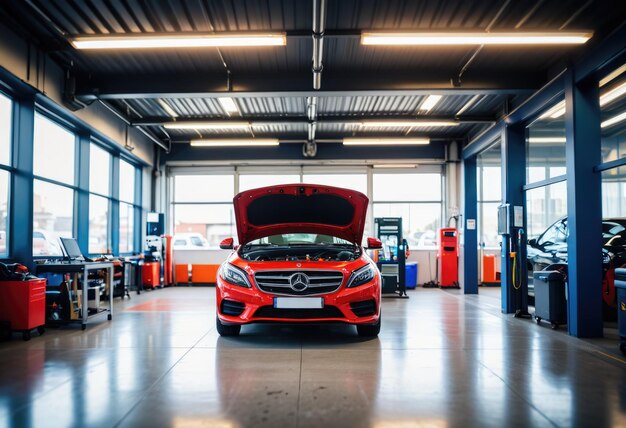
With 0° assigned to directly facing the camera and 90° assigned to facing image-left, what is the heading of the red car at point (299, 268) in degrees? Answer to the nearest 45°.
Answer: approximately 0°

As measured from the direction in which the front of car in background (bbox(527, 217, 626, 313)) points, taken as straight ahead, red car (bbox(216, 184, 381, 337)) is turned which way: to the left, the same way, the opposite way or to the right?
to the left

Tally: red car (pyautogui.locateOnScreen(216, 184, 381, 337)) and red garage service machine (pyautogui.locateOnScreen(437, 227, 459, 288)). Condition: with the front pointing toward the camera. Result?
2

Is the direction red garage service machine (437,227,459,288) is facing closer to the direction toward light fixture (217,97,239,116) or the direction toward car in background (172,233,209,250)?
the light fixture

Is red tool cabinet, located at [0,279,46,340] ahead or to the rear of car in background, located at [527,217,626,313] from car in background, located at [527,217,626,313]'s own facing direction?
ahead

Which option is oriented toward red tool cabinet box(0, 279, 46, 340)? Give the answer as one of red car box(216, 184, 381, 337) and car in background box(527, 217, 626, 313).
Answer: the car in background

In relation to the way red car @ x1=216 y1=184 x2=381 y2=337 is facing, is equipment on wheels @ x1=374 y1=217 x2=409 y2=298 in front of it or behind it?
behind

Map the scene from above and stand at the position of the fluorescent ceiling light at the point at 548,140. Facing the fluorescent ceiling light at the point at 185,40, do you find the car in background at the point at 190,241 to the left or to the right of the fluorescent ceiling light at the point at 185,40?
right

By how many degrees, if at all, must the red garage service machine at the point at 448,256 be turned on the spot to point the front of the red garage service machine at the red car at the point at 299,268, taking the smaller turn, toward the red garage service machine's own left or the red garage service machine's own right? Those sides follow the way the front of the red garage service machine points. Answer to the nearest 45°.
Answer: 0° — it already faces it

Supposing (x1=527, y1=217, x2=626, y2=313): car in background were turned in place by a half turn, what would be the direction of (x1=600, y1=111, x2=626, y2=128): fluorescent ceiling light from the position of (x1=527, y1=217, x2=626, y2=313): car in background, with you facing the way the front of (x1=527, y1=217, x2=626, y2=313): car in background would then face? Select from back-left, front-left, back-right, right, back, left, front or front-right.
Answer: front-left
